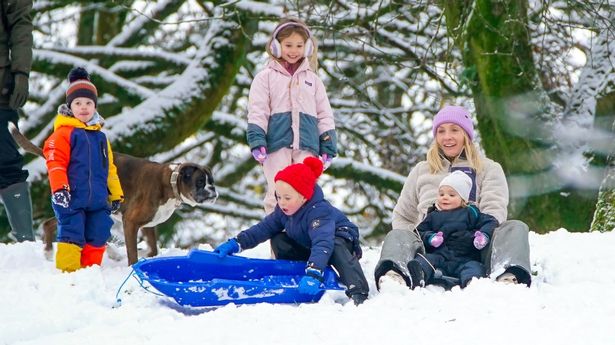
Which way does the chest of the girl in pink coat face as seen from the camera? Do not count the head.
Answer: toward the camera

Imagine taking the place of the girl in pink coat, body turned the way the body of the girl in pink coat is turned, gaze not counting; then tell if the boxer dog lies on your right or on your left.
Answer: on your right

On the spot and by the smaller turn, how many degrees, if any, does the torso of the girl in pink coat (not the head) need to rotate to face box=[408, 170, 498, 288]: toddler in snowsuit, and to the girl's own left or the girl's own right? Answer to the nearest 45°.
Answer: approximately 45° to the girl's own left

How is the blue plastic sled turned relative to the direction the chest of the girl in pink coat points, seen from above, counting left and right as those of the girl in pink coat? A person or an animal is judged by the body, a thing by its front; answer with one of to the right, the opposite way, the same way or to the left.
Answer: to the right

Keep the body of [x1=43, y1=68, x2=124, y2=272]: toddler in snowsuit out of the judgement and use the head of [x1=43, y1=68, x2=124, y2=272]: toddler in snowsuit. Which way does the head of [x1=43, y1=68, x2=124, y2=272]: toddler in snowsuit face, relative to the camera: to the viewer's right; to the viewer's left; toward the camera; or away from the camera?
toward the camera

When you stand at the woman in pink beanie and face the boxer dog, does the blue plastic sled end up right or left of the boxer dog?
left

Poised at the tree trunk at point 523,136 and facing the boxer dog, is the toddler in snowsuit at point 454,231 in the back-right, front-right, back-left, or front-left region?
front-left

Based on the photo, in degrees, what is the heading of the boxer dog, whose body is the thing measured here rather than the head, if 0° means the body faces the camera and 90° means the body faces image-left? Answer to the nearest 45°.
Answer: approximately 270°

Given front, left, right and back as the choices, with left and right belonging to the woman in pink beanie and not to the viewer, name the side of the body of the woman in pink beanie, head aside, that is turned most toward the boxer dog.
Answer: right

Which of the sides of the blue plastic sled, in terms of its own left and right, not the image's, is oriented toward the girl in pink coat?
right

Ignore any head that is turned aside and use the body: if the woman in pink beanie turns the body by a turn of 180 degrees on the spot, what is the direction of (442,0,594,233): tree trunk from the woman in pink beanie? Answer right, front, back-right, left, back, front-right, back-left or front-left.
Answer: front

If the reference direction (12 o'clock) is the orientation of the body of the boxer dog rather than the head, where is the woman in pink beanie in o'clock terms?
The woman in pink beanie is roughly at 1 o'clock from the boxer dog.

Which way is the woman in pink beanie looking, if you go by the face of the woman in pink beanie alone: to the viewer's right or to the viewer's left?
to the viewer's left

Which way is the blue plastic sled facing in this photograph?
to the viewer's left

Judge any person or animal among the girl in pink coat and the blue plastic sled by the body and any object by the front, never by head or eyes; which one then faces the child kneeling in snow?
the girl in pink coat
